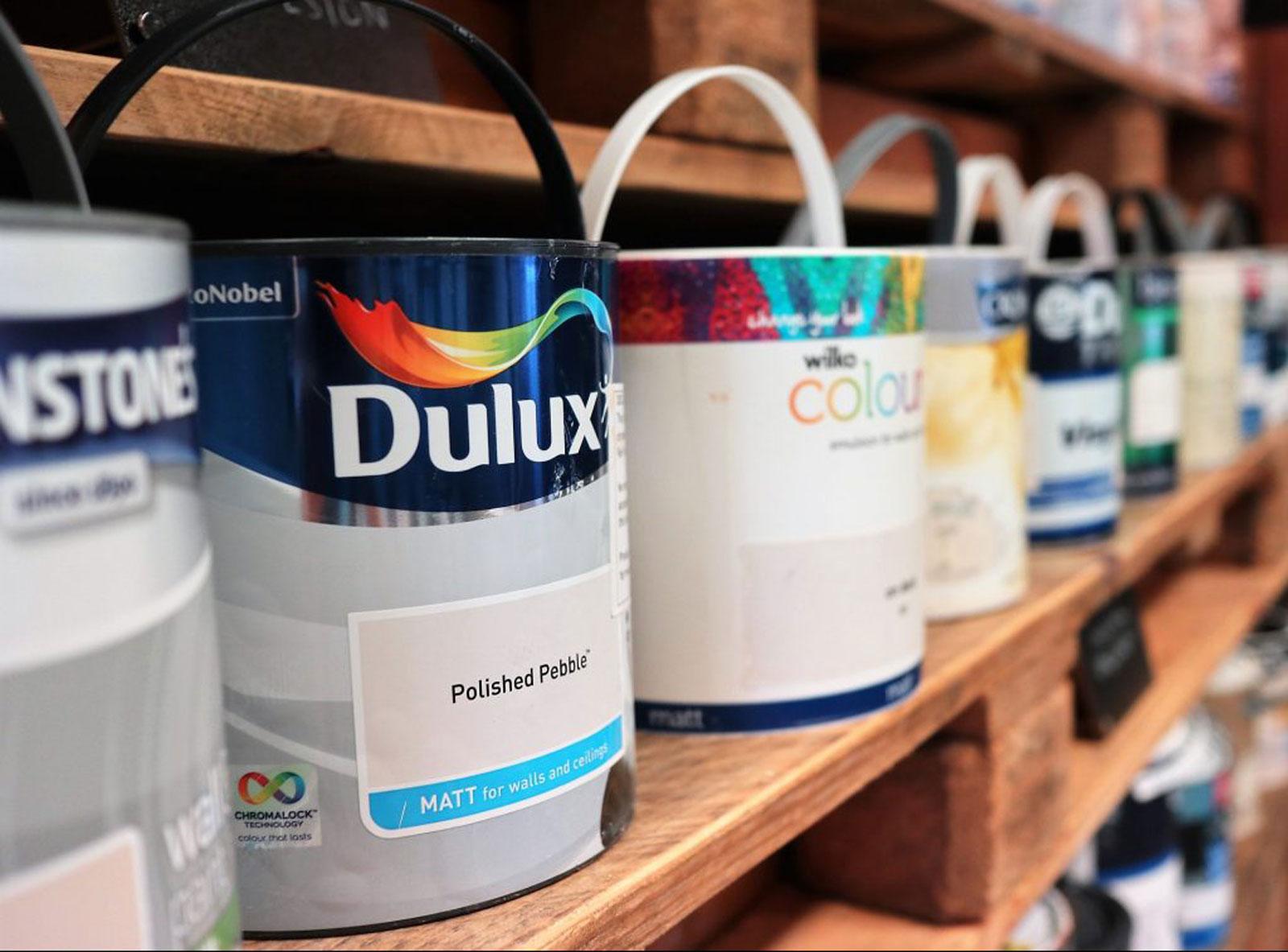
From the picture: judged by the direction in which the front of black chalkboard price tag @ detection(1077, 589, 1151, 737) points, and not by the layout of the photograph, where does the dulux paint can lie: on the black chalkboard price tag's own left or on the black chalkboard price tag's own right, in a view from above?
on the black chalkboard price tag's own right

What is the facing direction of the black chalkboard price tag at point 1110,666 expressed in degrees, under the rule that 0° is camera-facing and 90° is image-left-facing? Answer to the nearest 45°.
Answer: approximately 315°
